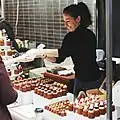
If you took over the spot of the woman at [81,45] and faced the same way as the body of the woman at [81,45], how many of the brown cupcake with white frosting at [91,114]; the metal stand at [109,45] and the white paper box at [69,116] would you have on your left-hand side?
3

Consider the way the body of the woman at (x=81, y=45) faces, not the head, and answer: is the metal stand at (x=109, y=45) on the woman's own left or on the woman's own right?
on the woman's own left

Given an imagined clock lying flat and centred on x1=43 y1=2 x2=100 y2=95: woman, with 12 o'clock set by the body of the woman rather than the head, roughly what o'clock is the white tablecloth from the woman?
The white tablecloth is roughly at 10 o'clock from the woman.

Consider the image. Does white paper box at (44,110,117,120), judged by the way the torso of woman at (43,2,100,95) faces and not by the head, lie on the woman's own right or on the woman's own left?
on the woman's own left

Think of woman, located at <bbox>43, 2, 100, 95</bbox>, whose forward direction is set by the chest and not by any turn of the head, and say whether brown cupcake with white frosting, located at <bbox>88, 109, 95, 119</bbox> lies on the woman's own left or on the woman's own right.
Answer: on the woman's own left

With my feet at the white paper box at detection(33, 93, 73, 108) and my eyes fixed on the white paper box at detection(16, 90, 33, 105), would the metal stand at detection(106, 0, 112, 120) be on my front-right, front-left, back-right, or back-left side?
back-left

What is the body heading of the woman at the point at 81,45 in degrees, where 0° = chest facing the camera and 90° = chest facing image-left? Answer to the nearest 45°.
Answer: approximately 90°

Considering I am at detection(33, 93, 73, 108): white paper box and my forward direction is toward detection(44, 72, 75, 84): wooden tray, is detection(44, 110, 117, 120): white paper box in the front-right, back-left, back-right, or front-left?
back-right
